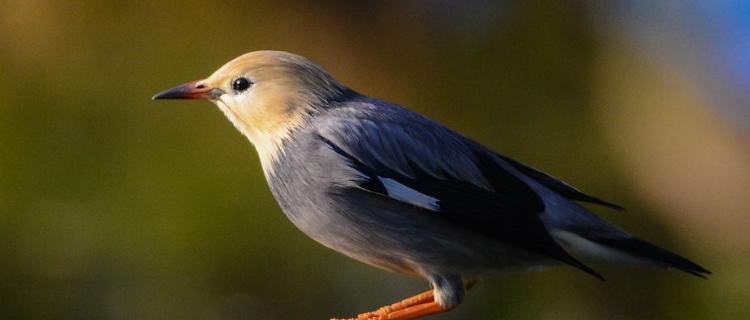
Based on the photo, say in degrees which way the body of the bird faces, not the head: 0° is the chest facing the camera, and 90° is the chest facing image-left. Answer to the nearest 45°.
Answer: approximately 90°
